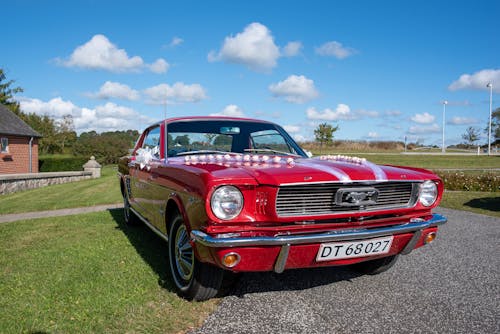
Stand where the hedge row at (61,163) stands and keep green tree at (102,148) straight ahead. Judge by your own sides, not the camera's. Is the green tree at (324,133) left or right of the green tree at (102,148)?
right

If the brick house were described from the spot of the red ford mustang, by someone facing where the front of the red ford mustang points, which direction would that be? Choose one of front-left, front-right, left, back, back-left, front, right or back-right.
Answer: back

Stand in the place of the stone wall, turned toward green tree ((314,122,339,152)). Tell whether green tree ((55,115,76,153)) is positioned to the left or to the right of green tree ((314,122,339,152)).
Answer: left

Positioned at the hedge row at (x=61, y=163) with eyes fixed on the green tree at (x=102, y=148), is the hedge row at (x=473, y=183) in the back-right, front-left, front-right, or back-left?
back-right

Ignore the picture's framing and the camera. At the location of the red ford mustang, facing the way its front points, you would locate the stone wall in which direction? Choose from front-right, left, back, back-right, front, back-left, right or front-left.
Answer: back

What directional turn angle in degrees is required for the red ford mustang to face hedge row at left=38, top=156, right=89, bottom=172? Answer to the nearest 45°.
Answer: approximately 180°

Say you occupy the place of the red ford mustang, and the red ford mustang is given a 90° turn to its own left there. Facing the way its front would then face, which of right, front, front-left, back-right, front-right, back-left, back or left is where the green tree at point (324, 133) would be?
front-left

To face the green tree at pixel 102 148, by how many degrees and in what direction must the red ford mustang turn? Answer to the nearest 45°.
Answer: approximately 180°

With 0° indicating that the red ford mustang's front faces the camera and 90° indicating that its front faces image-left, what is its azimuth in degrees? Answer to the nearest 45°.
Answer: approximately 315°
